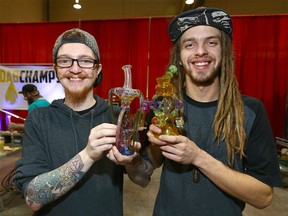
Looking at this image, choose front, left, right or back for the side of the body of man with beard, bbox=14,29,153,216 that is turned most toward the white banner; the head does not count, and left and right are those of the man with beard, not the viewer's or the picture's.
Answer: back

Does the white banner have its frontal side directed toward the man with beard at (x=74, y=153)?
yes

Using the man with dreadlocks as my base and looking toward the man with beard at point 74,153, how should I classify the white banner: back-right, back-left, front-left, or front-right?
front-right

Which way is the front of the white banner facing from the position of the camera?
facing the viewer

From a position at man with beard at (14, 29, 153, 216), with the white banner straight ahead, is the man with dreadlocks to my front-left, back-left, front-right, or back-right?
back-right

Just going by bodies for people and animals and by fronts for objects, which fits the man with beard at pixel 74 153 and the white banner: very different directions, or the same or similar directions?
same or similar directions

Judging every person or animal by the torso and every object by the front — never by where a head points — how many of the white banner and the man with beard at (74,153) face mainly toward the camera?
2

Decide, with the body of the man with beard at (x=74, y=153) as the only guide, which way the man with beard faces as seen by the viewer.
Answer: toward the camera
